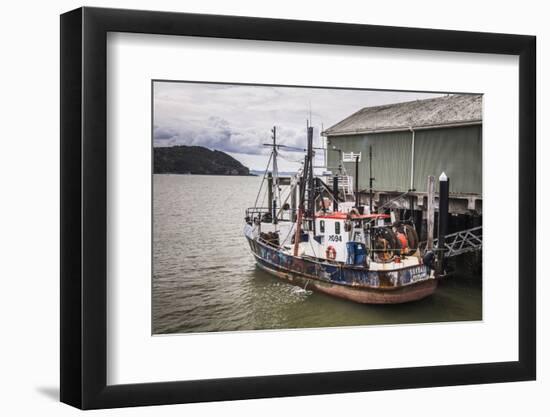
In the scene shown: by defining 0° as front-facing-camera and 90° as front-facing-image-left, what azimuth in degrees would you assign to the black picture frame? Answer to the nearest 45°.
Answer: approximately 315°
